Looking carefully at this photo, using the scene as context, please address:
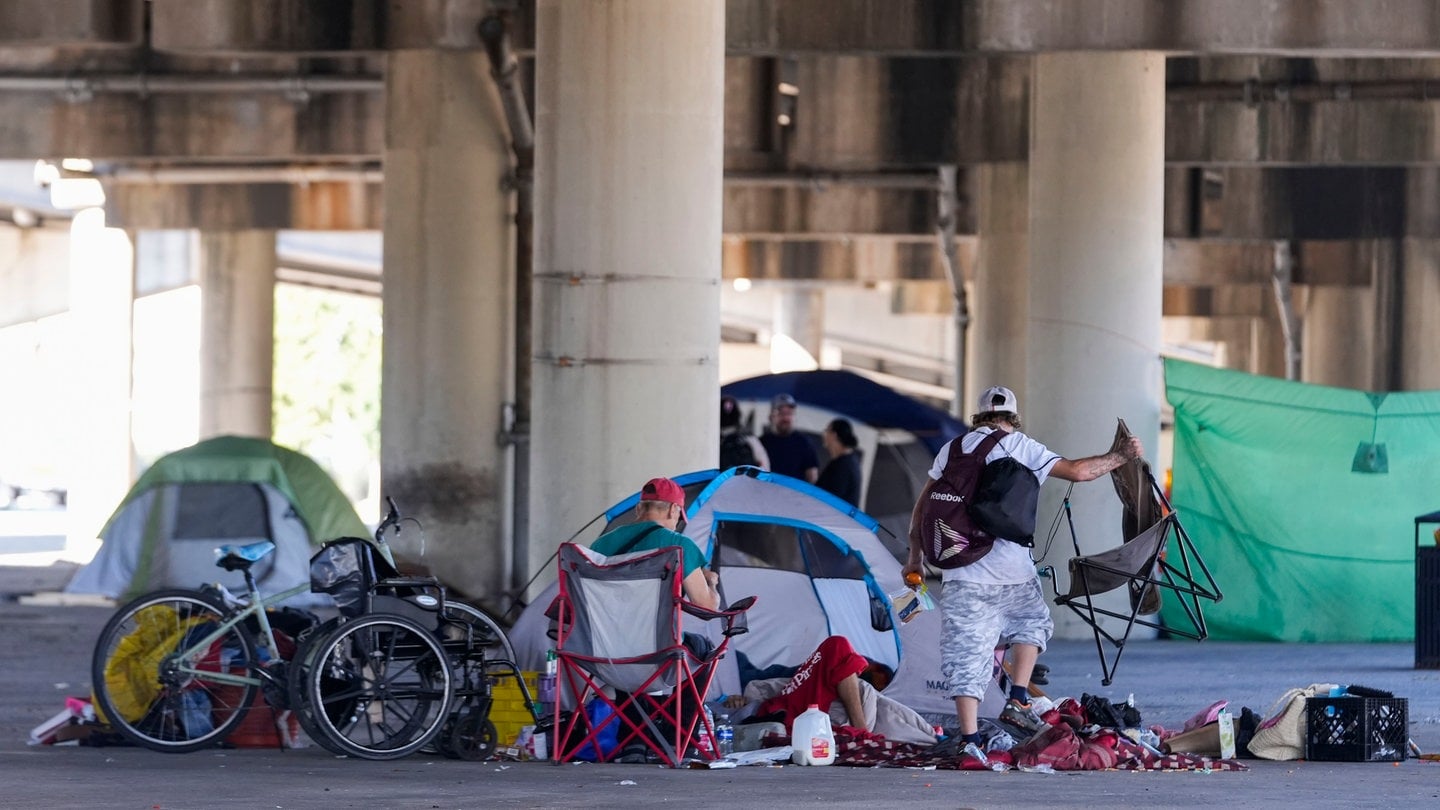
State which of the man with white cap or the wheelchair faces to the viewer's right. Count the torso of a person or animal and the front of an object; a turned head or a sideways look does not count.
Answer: the wheelchair

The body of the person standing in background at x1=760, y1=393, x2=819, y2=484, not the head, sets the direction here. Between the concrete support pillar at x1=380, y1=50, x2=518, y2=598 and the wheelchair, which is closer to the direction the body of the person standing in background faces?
the wheelchair

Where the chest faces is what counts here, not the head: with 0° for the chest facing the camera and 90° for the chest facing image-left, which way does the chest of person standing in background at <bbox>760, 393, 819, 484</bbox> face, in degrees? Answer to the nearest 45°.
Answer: approximately 0°

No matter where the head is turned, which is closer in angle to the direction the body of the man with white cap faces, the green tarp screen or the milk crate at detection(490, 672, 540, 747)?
the green tarp screen

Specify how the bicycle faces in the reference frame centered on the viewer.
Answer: facing to the right of the viewer

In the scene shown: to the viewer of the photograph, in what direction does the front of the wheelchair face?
facing to the right of the viewer

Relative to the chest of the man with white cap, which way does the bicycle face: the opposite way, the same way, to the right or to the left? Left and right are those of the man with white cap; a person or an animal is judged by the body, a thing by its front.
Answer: to the right

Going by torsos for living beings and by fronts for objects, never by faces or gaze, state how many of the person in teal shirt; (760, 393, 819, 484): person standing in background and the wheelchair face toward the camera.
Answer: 1

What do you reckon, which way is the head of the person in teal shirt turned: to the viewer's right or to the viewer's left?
to the viewer's right

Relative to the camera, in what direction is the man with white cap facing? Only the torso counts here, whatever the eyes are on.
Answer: away from the camera

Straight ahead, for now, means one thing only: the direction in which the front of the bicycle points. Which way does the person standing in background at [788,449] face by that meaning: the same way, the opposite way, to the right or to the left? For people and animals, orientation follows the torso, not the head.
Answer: to the right

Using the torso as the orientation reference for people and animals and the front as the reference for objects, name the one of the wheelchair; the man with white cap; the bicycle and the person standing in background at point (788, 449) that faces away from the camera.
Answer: the man with white cap

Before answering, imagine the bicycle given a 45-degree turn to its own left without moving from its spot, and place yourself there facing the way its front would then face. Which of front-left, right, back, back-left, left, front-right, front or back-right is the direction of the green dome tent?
front-left

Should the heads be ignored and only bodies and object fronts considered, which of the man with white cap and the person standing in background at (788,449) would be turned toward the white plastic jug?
the person standing in background
